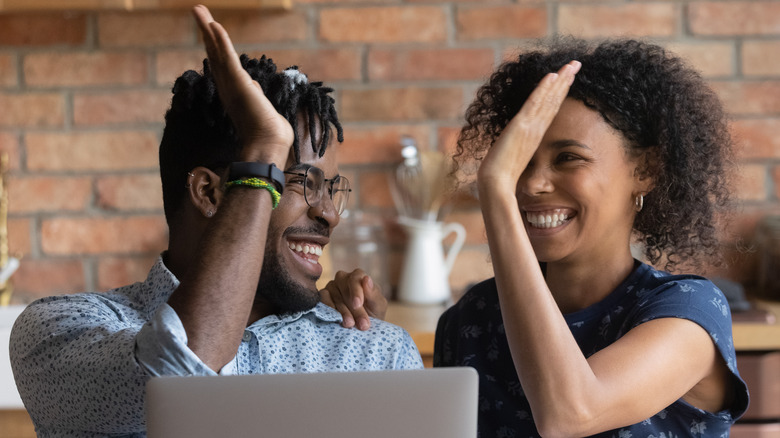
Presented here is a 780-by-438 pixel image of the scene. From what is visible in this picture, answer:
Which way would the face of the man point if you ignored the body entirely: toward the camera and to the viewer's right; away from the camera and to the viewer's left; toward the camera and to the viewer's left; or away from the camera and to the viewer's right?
toward the camera and to the viewer's right

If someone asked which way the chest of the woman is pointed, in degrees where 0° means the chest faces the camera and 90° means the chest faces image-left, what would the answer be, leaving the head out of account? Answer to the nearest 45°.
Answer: approximately 45°

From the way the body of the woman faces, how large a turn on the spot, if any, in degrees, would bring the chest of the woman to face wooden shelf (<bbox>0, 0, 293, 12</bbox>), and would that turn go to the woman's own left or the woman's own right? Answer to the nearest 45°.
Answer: approximately 90° to the woman's own right

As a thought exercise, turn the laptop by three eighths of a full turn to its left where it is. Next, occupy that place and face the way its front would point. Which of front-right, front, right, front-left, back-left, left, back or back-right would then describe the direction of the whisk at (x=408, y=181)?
back-right

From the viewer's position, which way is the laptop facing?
facing away from the viewer

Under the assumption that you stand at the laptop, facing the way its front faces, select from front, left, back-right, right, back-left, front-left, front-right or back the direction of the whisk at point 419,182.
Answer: front

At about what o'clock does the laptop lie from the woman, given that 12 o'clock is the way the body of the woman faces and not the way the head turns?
The laptop is roughly at 11 o'clock from the woman.

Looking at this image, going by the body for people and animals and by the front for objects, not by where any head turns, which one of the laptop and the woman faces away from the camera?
the laptop

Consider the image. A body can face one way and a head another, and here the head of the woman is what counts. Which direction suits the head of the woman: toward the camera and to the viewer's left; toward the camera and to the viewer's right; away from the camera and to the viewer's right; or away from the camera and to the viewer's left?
toward the camera and to the viewer's left

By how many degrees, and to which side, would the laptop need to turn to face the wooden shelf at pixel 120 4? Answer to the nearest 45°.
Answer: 0° — it already faces it

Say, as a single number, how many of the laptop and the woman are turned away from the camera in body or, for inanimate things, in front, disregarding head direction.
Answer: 1

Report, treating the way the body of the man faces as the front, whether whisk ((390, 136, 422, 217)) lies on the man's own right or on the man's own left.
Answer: on the man's own left

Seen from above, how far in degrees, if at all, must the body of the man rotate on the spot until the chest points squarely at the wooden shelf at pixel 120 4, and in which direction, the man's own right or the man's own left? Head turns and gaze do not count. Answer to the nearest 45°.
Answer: approximately 135° to the man's own left

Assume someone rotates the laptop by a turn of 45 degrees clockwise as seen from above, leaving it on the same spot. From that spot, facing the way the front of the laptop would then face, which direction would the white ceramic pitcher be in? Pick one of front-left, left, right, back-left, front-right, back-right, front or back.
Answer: front-left
